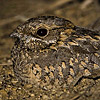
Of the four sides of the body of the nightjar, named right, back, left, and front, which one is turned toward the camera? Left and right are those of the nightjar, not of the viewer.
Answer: left
